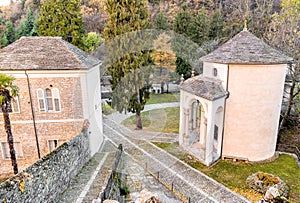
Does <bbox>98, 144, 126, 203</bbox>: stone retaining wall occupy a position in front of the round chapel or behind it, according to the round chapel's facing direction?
in front

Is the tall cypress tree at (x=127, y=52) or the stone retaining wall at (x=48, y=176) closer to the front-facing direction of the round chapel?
the stone retaining wall

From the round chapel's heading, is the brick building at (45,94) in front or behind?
in front

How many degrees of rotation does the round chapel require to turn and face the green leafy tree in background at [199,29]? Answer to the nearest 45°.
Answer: approximately 135° to its right

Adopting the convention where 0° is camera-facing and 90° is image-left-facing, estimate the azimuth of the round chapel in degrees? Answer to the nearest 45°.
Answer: approximately 45°

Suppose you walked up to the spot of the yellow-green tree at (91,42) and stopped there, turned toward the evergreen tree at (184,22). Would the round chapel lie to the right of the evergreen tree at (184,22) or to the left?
right

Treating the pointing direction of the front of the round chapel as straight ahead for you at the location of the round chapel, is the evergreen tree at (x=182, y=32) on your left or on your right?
on your right

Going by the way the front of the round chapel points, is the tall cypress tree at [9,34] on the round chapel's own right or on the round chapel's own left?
on the round chapel's own right

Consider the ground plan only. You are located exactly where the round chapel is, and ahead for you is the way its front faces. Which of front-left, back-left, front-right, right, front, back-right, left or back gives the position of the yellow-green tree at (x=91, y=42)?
right

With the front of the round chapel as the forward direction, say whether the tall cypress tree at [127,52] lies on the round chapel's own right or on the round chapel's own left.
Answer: on the round chapel's own right

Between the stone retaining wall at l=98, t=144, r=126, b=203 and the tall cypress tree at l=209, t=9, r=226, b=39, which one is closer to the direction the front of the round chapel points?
the stone retaining wall
